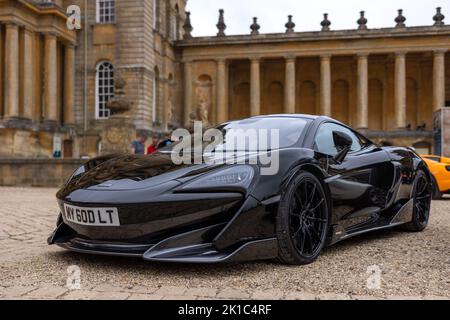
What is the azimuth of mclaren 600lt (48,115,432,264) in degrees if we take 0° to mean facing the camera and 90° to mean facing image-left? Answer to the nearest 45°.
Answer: approximately 45°

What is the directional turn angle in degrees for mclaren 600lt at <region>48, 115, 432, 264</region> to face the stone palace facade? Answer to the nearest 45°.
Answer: approximately 135° to its right

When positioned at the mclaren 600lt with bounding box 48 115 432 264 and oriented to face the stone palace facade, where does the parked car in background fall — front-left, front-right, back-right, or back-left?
front-right

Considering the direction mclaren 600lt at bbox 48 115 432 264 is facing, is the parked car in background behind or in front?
behind

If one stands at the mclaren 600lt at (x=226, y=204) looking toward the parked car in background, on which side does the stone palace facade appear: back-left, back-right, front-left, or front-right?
front-left
